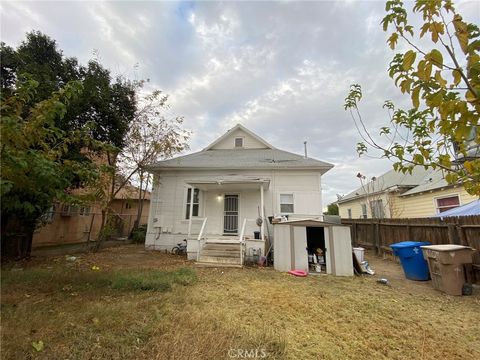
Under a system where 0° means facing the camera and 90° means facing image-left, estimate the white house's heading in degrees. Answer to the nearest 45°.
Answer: approximately 0°

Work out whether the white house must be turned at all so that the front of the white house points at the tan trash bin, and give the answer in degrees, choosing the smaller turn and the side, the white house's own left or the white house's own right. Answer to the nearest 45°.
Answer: approximately 45° to the white house's own left

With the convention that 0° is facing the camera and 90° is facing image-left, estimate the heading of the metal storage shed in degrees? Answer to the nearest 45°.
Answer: approximately 0°

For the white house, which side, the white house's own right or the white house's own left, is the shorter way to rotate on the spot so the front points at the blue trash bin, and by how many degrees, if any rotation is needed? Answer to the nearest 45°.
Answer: approximately 45° to the white house's own left

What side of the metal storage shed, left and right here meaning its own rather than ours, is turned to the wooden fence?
left

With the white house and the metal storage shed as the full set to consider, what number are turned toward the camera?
2

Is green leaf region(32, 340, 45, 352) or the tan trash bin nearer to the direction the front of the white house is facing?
the green leaf

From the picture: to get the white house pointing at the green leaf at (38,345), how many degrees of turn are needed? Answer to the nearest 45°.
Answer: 0° — it already faces it
